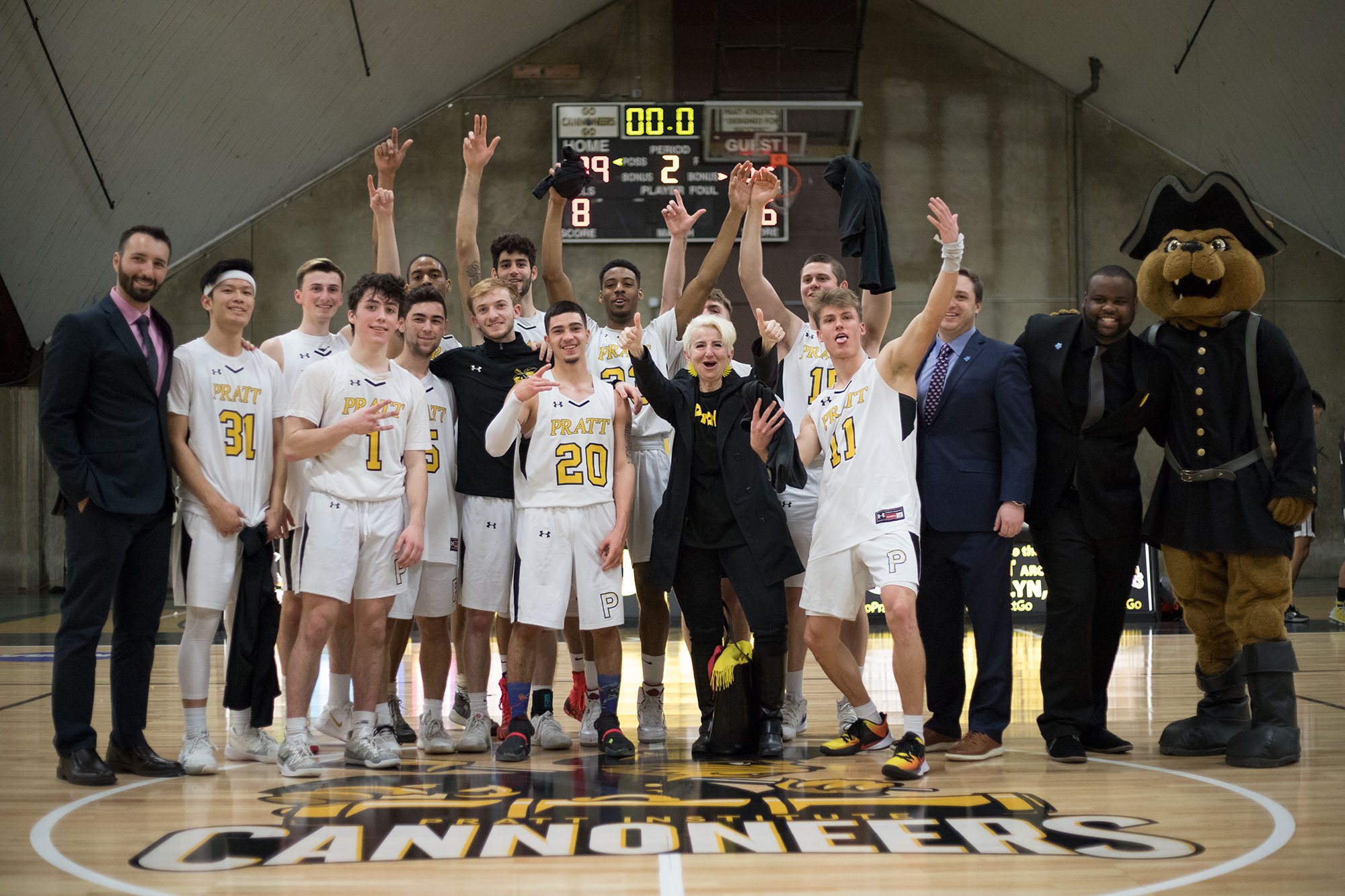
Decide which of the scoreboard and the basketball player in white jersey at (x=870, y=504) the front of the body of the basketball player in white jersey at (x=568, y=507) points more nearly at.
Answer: the basketball player in white jersey

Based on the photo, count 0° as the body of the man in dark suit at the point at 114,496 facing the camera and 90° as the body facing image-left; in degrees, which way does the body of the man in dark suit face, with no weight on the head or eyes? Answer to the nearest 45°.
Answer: approximately 315°

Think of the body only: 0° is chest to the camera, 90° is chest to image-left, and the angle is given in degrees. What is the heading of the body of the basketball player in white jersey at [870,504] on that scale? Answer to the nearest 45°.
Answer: approximately 45°
